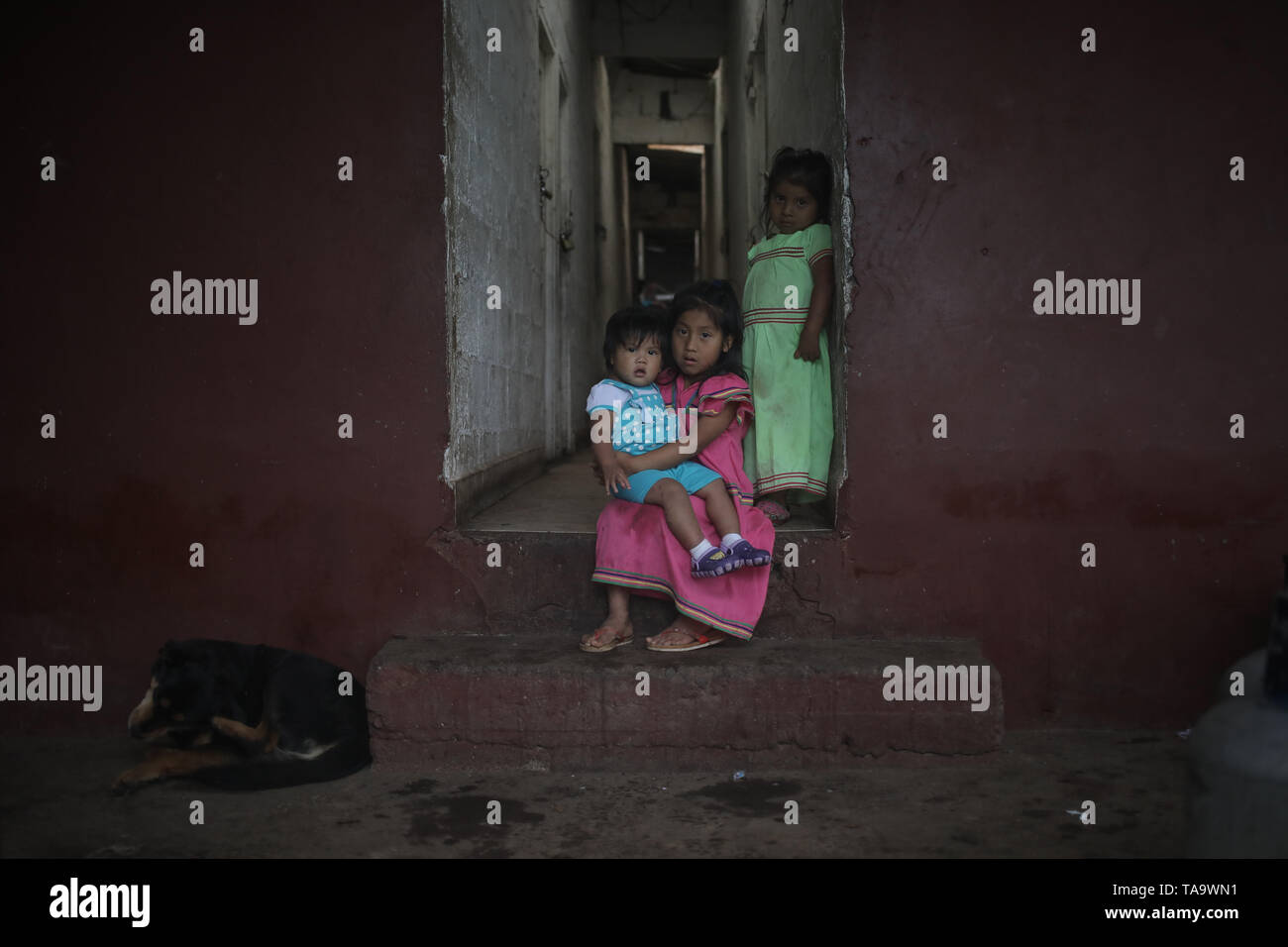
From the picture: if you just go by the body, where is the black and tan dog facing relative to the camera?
to the viewer's left

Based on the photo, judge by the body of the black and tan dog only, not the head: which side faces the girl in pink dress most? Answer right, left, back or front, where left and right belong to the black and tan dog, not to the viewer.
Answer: back

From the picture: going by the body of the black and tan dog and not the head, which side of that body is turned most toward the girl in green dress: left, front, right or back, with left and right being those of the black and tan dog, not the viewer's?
back

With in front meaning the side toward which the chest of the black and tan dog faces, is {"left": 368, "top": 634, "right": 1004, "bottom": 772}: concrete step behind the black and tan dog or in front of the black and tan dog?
behind

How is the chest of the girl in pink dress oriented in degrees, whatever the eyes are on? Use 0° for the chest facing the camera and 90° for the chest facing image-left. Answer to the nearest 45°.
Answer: approximately 45°
